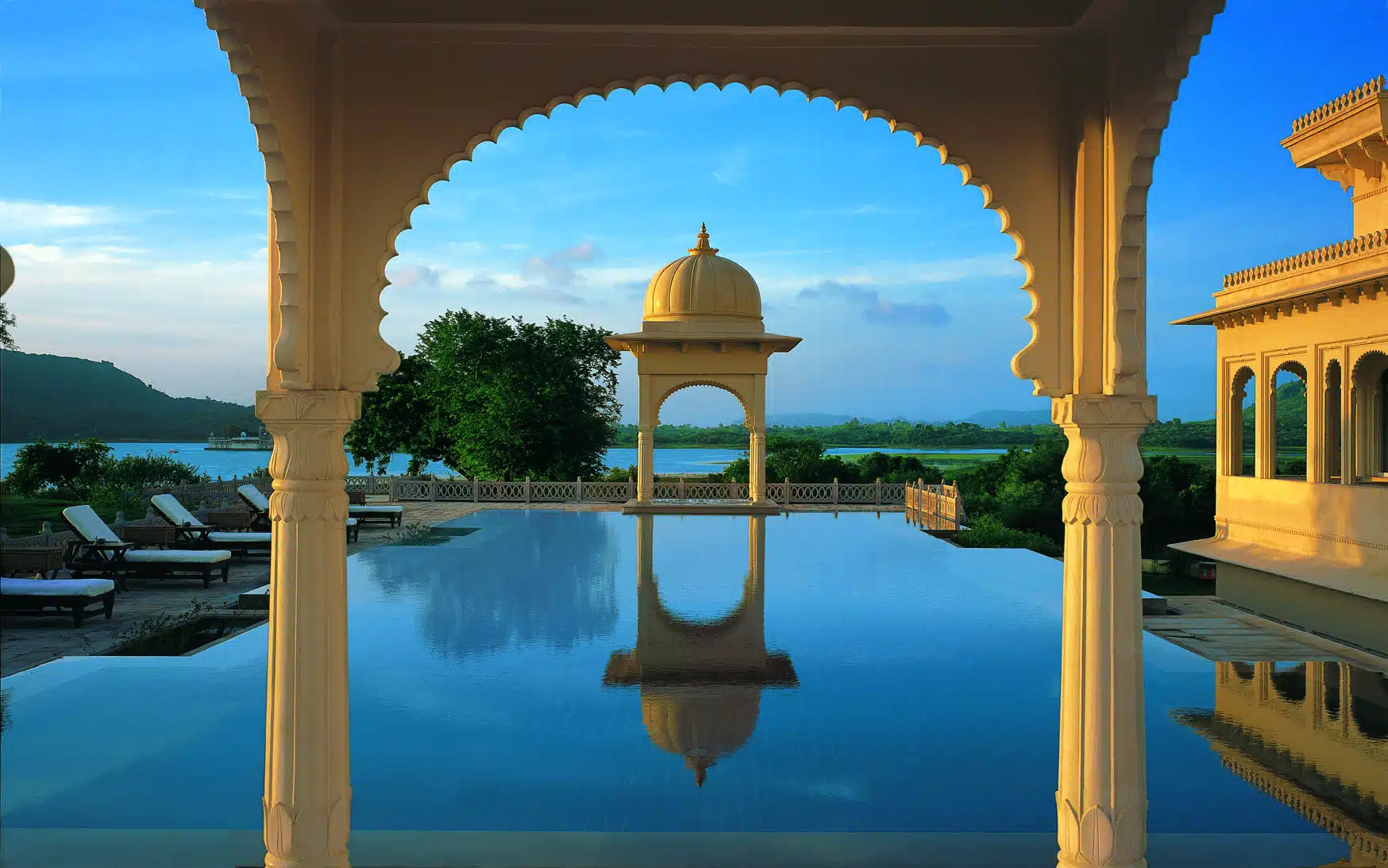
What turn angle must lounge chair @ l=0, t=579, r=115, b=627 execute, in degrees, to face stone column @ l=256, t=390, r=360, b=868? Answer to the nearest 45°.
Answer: approximately 90° to its right

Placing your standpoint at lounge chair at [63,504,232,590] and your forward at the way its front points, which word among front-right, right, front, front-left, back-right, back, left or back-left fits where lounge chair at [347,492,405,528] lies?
front-left

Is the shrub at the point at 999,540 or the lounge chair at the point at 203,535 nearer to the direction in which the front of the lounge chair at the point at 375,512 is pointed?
the shrub

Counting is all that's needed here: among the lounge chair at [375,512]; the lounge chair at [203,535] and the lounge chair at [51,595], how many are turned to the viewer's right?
3

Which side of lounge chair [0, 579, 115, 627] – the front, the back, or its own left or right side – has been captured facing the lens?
right

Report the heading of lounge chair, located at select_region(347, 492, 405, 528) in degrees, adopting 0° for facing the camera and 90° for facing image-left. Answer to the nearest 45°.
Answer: approximately 270°

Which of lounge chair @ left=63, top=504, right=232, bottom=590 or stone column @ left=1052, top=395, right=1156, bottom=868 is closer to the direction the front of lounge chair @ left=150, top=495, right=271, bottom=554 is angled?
the stone column

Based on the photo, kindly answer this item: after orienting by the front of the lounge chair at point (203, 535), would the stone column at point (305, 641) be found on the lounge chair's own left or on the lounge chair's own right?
on the lounge chair's own right

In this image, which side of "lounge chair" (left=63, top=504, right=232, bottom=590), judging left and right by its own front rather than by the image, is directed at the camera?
right

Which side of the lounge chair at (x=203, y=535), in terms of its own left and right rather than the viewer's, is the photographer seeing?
right

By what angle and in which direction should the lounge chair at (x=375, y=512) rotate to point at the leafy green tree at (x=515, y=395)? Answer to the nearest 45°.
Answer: approximately 45° to its left
